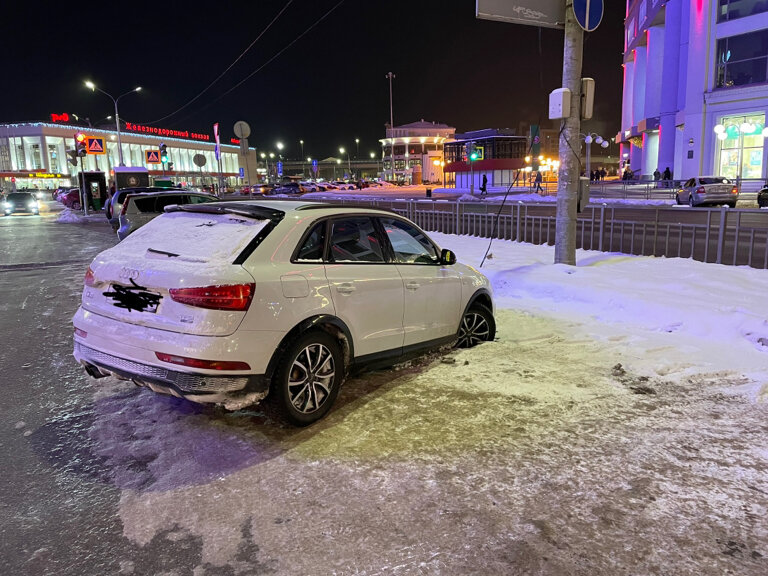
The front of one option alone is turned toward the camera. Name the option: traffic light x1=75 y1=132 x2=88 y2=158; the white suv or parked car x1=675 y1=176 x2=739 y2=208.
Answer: the traffic light

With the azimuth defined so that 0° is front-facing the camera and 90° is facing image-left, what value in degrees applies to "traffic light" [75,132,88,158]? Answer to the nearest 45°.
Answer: approximately 0°

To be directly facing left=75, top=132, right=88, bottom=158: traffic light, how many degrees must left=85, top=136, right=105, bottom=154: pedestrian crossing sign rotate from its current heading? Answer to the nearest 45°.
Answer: approximately 45° to its right

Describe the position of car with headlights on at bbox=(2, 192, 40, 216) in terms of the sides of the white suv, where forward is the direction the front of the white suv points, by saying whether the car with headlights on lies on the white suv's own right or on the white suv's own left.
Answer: on the white suv's own left

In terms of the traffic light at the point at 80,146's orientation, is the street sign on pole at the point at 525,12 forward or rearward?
forward

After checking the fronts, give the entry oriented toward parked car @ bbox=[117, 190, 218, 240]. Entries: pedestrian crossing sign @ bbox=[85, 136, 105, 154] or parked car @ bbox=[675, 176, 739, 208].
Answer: the pedestrian crossing sign

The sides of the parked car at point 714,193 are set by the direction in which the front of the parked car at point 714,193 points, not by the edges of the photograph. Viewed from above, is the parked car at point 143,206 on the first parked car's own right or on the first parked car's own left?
on the first parked car's own left

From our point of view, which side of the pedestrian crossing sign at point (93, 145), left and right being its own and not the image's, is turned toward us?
front

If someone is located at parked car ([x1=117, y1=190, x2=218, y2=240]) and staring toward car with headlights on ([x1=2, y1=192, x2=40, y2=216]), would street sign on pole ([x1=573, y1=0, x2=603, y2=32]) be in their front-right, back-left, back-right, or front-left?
back-right

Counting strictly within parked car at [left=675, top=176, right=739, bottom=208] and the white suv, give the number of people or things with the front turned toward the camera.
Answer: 0

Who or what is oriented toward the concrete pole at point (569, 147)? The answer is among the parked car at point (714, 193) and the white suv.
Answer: the white suv

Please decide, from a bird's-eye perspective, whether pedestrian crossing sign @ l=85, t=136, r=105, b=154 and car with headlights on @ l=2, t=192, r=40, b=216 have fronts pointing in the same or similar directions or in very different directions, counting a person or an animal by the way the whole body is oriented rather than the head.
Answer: same or similar directions

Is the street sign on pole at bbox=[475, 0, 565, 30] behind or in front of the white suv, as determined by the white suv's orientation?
in front

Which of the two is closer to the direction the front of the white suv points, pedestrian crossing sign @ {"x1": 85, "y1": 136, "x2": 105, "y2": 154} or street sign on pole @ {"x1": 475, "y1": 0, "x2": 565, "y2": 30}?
the street sign on pole

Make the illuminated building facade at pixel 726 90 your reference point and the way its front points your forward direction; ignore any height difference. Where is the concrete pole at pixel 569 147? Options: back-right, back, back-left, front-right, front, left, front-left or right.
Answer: front-left

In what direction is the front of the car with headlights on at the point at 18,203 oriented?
toward the camera

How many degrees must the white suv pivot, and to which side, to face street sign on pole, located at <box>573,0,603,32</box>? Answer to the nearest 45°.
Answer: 0° — it already faces it

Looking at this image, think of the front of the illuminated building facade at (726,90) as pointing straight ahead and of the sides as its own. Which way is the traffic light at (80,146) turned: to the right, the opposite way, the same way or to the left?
to the left
